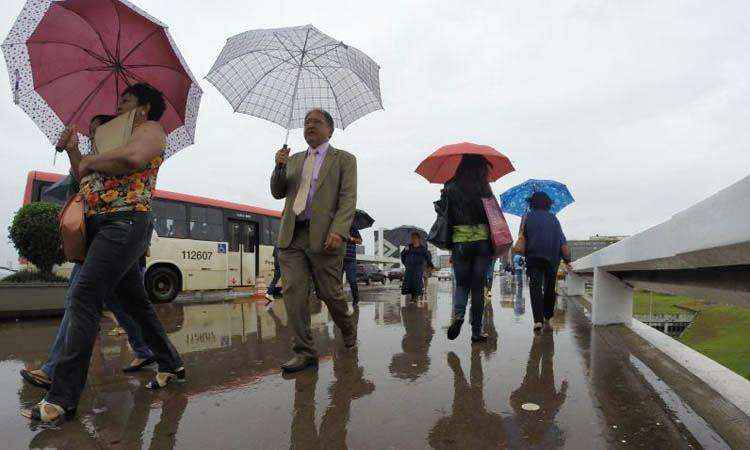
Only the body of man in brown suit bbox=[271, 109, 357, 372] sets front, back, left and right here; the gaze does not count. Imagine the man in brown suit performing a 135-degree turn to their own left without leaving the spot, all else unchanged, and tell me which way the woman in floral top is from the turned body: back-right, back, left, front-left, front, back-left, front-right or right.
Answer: back-right

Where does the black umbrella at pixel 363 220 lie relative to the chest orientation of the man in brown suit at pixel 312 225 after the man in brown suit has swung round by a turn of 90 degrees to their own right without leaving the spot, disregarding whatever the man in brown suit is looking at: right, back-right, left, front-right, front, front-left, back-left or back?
front-right

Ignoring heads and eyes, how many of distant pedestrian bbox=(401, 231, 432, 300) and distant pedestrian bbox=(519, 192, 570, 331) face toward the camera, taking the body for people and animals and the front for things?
1

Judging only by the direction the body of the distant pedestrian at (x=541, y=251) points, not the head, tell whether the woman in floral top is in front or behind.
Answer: behind

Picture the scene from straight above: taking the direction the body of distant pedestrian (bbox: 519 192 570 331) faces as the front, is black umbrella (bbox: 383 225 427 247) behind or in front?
in front

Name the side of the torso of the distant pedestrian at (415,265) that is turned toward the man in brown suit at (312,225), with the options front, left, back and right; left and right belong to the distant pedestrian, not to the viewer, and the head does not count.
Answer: front

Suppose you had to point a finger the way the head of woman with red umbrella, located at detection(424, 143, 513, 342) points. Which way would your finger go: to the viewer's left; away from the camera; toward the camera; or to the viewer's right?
away from the camera

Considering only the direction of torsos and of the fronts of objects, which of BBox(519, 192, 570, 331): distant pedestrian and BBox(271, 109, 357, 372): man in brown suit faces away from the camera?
the distant pedestrian

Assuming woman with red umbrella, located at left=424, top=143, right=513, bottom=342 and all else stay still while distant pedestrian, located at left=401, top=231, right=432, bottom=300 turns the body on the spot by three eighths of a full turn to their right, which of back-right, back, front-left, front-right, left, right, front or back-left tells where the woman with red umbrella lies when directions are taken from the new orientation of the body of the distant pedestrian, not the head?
back-left

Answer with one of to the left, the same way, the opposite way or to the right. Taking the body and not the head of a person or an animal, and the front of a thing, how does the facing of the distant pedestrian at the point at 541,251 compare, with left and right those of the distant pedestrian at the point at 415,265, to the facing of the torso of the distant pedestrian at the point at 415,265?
the opposite way

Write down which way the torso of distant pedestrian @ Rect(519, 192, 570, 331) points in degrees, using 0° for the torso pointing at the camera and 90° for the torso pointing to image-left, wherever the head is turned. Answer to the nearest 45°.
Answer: approximately 180°

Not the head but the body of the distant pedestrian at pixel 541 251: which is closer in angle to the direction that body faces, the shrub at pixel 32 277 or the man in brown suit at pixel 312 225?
the shrub

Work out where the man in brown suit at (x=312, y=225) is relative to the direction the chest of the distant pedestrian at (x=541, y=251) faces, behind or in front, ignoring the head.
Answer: behind

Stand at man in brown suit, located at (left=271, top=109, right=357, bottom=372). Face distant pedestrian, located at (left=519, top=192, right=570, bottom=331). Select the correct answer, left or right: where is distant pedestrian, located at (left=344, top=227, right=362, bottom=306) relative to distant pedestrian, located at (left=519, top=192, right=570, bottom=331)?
left

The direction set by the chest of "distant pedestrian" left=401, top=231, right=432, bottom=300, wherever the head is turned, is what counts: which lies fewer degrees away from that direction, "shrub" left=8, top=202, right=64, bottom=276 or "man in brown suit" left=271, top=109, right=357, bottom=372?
the man in brown suit

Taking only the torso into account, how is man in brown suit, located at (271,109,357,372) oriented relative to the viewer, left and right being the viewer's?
facing the viewer and to the left of the viewer

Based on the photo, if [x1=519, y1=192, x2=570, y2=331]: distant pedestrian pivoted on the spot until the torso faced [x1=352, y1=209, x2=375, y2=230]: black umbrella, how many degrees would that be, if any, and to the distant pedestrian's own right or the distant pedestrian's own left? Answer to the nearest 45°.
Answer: approximately 45° to the distant pedestrian's own left

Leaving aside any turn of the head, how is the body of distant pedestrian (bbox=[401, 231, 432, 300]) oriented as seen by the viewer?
toward the camera
